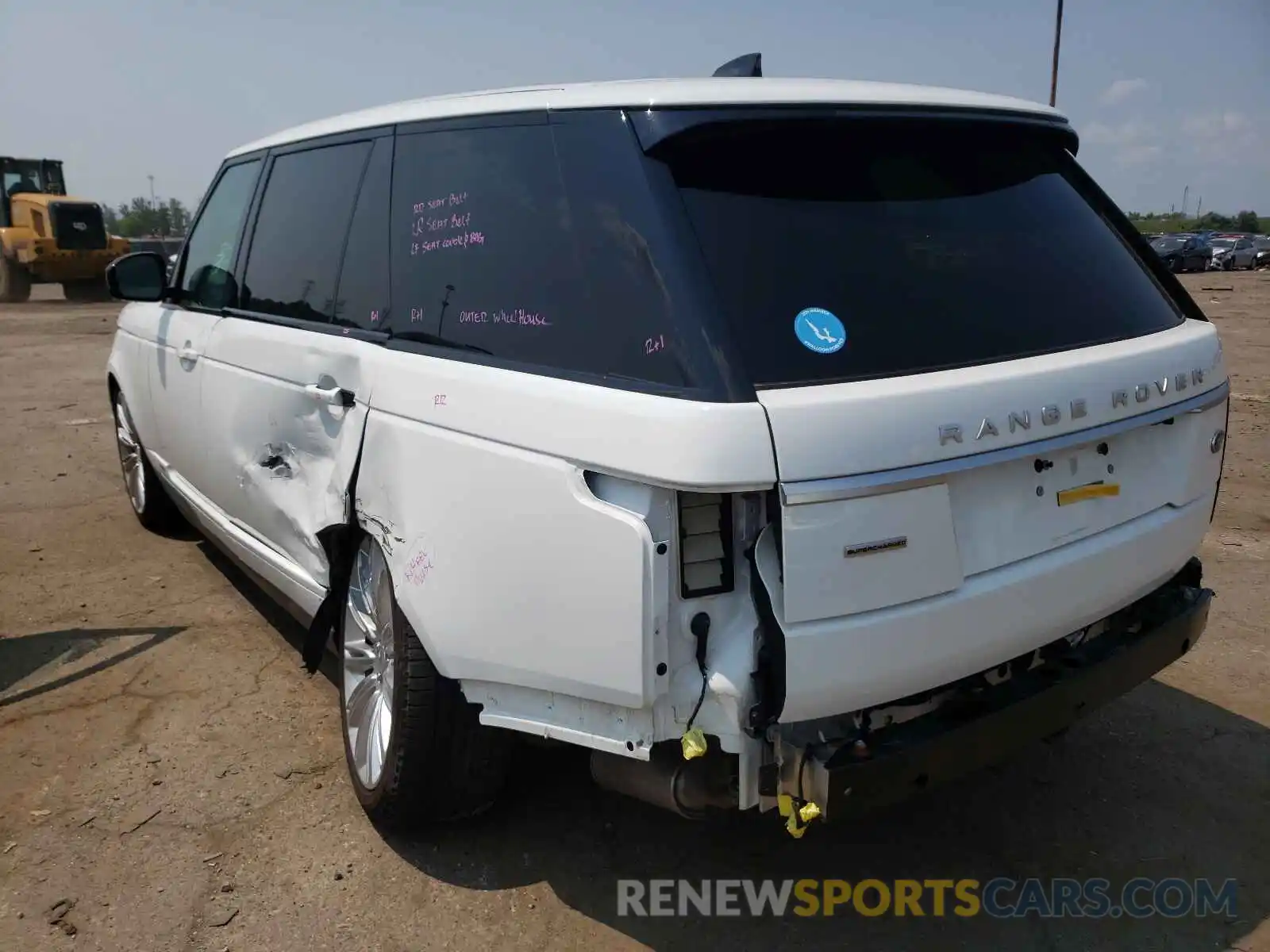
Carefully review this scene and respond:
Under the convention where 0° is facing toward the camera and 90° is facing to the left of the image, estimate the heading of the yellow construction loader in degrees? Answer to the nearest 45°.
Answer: approximately 135°

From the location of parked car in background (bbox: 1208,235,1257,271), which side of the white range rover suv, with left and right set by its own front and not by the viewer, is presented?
right

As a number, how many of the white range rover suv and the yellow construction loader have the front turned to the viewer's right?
0

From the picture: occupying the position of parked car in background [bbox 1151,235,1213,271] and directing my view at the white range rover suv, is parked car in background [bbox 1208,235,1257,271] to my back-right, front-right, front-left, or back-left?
back-left

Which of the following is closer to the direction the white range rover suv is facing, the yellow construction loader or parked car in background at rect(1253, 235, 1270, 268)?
the yellow construction loader

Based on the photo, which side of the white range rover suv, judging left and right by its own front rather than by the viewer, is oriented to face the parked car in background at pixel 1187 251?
right

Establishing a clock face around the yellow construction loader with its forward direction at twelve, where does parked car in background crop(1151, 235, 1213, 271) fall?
The parked car in background is roughly at 5 o'clock from the yellow construction loader.

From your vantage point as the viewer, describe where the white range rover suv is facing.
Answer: facing away from the viewer and to the left of the viewer
